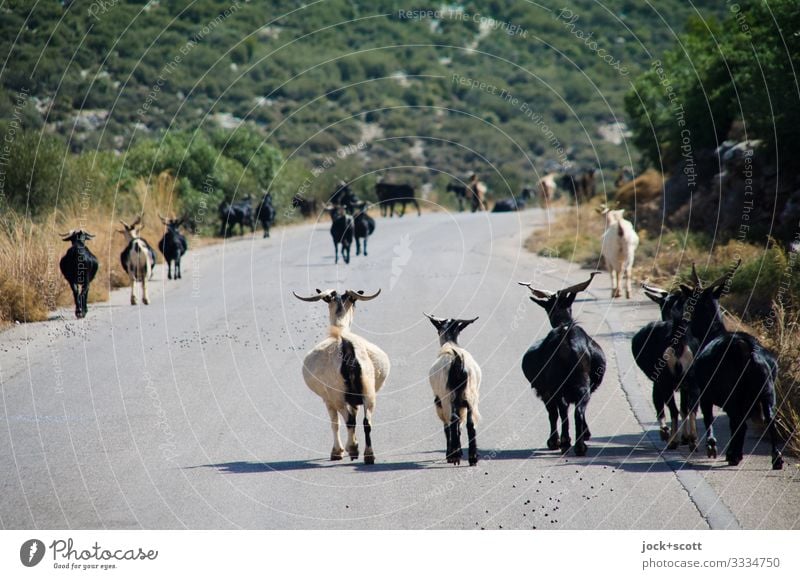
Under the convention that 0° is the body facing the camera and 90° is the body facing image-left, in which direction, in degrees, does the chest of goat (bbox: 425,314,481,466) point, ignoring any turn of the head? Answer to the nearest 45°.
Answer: approximately 180°

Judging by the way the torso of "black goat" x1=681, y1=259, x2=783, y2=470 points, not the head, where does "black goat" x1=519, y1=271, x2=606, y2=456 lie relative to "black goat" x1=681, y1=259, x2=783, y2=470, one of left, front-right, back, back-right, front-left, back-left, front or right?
front-left

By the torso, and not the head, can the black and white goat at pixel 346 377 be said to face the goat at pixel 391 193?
yes

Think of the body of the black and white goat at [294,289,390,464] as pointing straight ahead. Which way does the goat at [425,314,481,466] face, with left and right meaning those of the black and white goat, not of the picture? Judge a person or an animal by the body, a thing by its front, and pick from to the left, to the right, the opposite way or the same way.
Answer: the same way

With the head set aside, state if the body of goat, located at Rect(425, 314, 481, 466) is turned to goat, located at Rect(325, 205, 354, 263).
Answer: yes

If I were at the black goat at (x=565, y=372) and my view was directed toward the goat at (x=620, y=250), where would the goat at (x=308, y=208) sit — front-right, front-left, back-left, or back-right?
front-left

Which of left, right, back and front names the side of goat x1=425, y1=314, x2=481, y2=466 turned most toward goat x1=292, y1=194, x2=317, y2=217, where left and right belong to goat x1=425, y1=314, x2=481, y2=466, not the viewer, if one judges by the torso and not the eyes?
front

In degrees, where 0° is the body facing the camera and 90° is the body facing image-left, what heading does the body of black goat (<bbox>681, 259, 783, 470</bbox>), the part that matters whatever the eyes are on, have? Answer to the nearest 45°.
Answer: approximately 135°

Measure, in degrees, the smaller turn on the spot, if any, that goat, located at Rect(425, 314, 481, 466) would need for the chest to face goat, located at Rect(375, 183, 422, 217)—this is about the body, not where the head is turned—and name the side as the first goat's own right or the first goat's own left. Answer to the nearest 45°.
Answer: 0° — it already faces it
